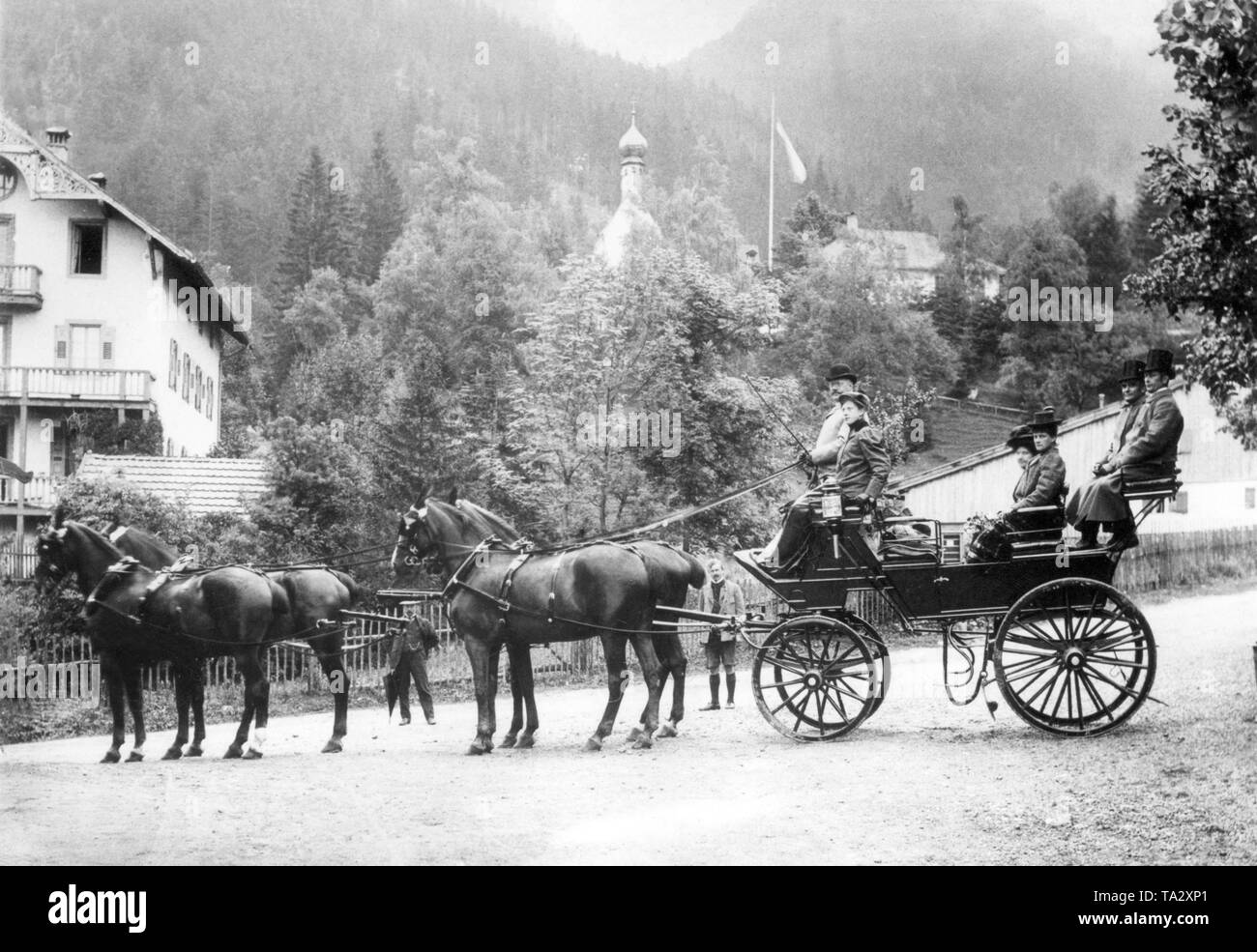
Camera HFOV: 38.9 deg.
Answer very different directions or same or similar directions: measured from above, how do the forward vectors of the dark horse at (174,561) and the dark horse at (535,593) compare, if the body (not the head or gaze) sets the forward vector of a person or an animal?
same or similar directions

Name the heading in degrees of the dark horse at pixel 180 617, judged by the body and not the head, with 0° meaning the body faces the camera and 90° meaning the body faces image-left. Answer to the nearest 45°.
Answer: approximately 90°

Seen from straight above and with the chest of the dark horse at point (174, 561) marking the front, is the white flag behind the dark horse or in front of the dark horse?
behind

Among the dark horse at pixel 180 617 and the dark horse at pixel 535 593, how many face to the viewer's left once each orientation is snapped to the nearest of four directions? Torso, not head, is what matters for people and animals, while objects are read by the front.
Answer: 2

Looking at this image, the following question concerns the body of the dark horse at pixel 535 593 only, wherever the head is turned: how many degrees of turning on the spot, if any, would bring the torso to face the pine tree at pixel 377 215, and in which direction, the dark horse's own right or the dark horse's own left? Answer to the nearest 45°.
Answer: approximately 90° to the dark horse's own right

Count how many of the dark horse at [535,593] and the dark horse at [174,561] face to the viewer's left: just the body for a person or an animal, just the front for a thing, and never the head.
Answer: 2

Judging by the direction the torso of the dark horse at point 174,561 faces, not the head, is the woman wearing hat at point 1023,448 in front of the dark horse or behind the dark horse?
behind

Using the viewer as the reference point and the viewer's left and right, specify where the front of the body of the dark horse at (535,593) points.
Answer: facing to the left of the viewer

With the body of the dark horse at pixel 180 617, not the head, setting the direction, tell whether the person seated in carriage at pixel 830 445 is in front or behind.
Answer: behind

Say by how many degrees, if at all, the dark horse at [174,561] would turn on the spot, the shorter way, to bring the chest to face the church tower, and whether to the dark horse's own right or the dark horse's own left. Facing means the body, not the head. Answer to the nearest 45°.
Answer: approximately 135° to the dark horse's own right

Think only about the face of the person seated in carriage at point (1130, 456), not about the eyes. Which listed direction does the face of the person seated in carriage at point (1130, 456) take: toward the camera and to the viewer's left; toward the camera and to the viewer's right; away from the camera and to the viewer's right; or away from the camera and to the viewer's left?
toward the camera and to the viewer's left

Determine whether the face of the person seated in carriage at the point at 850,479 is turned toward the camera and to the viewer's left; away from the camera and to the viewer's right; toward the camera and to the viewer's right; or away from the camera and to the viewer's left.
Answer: toward the camera and to the viewer's left

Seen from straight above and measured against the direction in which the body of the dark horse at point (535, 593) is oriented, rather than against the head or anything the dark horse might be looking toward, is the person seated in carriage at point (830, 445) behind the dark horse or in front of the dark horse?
behind

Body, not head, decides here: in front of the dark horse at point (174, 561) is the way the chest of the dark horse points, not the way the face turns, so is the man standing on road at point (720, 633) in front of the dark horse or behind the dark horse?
behind

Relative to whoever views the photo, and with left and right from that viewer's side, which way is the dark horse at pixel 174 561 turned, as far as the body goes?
facing to the left of the viewer

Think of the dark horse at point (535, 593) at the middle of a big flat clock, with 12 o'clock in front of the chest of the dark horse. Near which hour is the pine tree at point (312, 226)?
The pine tree is roughly at 2 o'clock from the dark horse.

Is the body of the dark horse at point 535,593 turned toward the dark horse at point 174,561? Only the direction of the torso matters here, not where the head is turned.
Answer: yes
